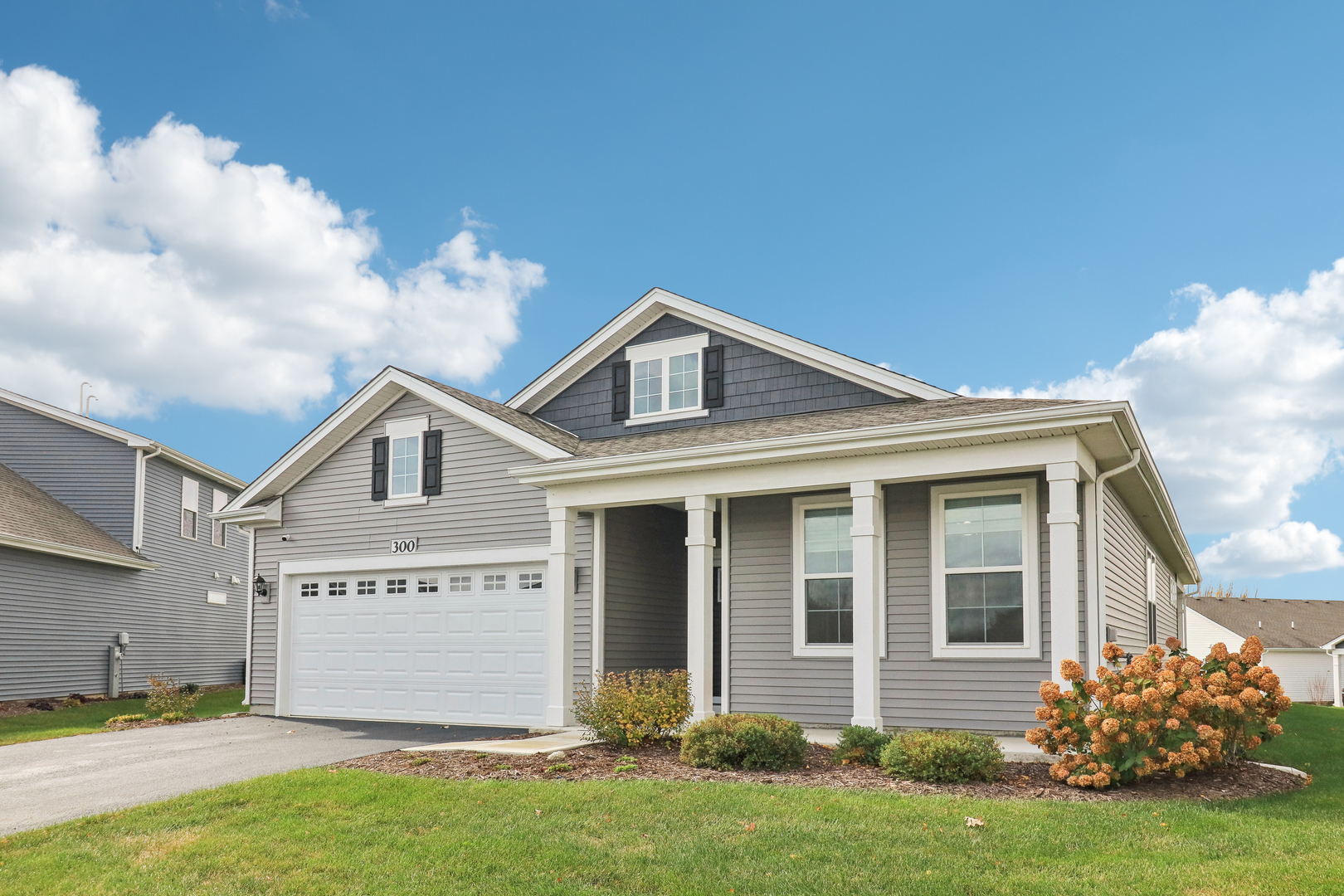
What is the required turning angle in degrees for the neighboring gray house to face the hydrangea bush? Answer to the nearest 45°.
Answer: approximately 45° to its left

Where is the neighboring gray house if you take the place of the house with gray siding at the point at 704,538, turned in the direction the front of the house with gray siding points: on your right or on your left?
on your right

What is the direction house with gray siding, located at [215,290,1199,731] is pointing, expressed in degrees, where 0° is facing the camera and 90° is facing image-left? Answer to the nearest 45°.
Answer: approximately 45°

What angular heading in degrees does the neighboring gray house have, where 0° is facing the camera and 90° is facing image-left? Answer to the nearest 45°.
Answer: approximately 45°

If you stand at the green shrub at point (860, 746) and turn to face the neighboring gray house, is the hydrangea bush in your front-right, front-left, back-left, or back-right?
back-right

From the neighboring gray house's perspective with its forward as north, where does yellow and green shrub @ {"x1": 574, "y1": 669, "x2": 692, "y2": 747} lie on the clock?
The yellow and green shrub is roughly at 10 o'clock from the neighboring gray house.
